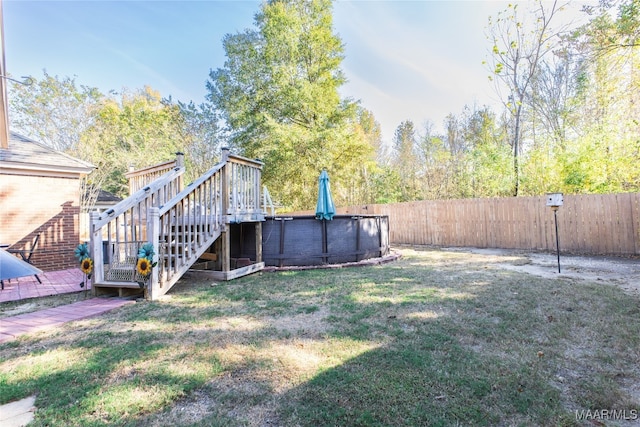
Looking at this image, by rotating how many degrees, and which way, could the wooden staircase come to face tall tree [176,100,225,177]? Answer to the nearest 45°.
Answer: approximately 135° to its right

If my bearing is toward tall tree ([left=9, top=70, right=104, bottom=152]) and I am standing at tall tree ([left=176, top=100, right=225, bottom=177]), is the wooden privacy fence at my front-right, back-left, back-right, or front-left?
back-left

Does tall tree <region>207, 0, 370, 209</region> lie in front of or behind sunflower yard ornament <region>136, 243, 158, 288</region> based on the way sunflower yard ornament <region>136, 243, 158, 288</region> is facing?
behind

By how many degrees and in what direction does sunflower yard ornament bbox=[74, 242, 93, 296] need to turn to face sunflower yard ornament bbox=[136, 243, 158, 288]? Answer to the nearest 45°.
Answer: approximately 45° to its left

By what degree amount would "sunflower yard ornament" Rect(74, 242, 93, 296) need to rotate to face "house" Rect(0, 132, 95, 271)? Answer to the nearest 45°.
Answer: approximately 180°

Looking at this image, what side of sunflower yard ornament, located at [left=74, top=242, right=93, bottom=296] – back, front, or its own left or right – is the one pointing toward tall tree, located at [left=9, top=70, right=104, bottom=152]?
back

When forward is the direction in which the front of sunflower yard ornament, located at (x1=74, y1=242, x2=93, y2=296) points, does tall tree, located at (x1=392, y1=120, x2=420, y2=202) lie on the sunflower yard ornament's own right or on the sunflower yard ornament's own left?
on the sunflower yard ornament's own left

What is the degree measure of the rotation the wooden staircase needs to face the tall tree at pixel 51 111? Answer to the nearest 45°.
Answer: approximately 135° to its right

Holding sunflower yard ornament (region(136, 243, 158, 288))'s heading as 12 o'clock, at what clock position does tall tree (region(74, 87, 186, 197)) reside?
The tall tree is roughly at 6 o'clock from the sunflower yard ornament.

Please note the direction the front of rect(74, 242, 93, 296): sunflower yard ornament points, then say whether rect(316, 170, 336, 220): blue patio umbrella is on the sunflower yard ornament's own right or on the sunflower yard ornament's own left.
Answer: on the sunflower yard ornament's own left

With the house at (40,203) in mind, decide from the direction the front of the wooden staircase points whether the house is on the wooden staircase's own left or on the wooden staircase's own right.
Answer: on the wooden staircase's own right

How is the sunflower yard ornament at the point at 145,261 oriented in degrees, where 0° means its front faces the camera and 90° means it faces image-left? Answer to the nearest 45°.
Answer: approximately 0°

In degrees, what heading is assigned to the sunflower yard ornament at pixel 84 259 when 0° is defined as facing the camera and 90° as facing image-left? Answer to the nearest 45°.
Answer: approximately 0°

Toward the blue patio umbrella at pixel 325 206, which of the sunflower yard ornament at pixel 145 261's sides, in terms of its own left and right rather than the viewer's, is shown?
left

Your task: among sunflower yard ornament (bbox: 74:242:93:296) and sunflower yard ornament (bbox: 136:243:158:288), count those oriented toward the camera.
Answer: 2
